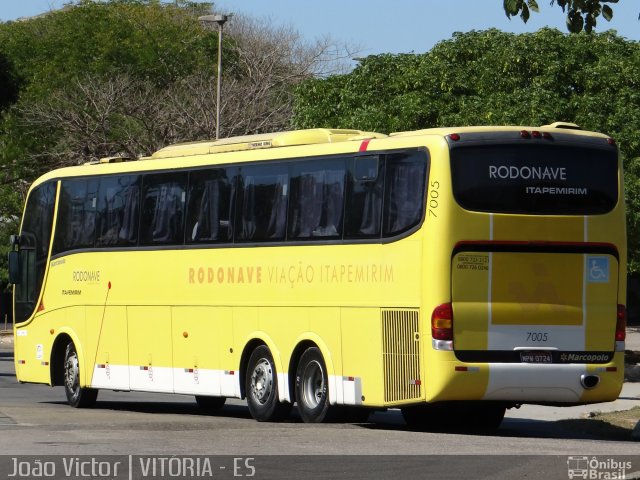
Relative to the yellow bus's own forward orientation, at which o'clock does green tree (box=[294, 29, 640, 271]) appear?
The green tree is roughly at 2 o'clock from the yellow bus.

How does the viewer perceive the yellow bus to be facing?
facing away from the viewer and to the left of the viewer
